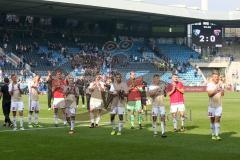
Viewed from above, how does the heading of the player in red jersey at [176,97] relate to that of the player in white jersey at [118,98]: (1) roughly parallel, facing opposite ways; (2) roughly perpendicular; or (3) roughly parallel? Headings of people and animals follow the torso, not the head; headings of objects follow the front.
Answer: roughly parallel

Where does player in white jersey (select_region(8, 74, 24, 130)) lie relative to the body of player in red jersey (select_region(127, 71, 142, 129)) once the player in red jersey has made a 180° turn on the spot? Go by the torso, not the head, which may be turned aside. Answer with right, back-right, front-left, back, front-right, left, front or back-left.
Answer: left

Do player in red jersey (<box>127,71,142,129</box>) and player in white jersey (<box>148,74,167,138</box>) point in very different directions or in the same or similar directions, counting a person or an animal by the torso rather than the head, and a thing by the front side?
same or similar directions

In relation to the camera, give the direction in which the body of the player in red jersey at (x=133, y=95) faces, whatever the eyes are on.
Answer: toward the camera

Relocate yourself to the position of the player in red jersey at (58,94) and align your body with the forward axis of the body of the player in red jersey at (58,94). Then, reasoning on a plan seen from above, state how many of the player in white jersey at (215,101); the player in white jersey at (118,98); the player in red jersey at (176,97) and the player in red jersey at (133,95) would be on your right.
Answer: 0

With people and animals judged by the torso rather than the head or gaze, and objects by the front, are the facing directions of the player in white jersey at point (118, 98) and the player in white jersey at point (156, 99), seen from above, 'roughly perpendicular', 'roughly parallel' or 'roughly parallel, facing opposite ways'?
roughly parallel

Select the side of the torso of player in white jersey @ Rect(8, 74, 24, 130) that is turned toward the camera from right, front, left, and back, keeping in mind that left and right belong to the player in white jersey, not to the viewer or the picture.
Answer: front

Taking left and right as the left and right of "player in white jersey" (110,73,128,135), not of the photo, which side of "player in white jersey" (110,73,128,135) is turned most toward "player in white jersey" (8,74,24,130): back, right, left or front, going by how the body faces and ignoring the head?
right

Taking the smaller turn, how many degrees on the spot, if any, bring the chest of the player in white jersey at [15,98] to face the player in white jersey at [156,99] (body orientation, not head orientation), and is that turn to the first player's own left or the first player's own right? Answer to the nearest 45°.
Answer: approximately 45° to the first player's own left

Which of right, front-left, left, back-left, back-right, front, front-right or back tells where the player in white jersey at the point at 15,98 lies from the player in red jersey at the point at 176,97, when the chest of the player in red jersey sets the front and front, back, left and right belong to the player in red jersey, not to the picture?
right

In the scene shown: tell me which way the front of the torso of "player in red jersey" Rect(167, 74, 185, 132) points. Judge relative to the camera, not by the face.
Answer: toward the camera

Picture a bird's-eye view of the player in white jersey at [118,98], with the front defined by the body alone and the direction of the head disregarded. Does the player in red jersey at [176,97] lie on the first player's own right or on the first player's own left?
on the first player's own left

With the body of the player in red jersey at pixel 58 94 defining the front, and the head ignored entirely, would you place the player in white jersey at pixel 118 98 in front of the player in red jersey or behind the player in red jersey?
in front

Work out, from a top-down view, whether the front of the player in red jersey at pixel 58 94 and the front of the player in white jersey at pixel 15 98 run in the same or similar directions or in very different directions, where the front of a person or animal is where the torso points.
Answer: same or similar directions
